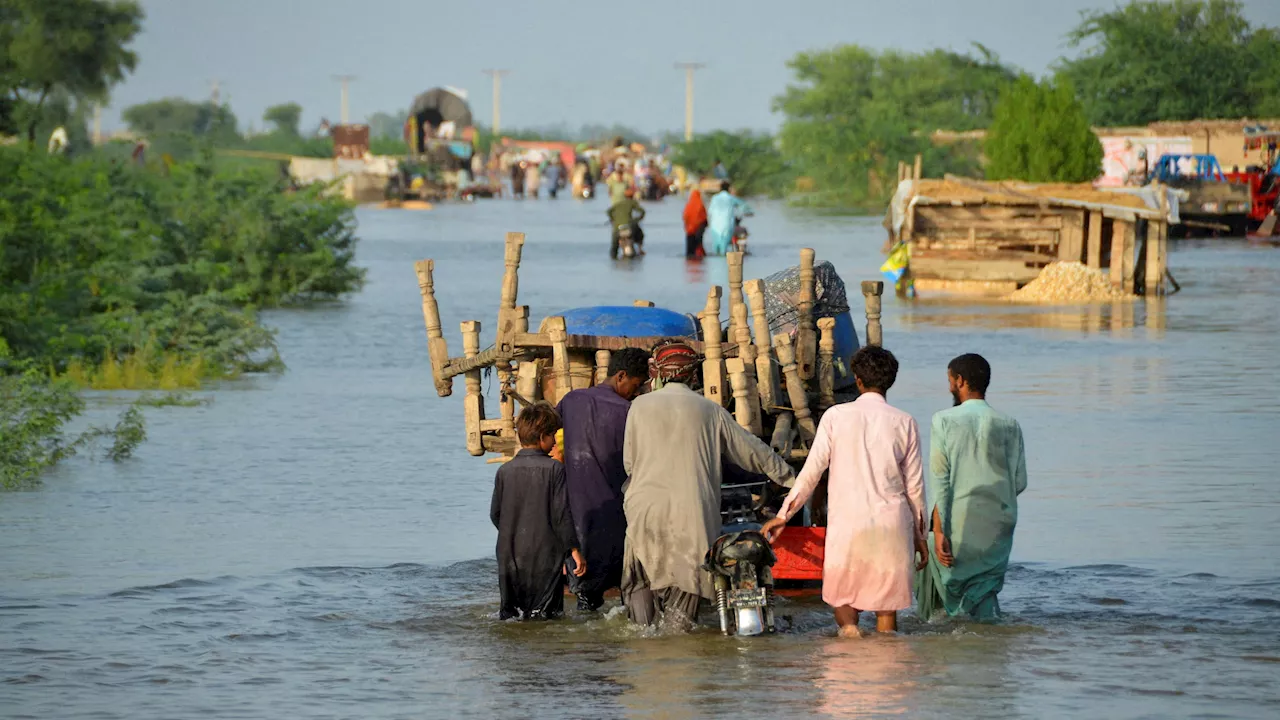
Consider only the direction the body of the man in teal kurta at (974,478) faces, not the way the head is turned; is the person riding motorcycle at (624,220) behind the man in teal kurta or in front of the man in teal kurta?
in front

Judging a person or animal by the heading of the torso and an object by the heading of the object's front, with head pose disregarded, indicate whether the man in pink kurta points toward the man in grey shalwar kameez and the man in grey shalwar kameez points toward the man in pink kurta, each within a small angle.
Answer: no

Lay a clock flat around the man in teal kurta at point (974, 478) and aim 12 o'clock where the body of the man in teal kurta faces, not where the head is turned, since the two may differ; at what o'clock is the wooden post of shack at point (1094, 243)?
The wooden post of shack is roughly at 12 o'clock from the man in teal kurta.

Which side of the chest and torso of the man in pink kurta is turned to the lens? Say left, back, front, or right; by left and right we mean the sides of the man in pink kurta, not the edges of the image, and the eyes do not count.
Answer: back

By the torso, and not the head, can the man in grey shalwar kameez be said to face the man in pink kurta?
no

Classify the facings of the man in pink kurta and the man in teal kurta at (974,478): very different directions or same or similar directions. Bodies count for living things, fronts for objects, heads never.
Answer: same or similar directions

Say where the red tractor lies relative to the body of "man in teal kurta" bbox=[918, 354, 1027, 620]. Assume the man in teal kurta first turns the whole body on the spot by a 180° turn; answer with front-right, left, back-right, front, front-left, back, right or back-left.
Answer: back

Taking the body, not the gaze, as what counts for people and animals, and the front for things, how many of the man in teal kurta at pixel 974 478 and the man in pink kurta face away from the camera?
2

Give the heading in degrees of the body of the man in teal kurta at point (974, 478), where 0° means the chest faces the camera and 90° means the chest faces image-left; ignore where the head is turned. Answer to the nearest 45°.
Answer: approximately 180°

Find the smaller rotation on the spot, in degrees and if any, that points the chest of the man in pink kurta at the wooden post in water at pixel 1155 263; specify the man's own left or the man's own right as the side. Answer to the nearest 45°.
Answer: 0° — they already face it

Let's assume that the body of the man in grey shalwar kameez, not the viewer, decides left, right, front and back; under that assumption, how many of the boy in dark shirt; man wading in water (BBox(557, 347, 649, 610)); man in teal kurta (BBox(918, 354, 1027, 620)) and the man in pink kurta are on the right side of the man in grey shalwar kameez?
2

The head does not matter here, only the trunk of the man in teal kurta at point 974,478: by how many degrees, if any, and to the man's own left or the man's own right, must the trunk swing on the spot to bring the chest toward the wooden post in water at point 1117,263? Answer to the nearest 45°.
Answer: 0° — they already face it

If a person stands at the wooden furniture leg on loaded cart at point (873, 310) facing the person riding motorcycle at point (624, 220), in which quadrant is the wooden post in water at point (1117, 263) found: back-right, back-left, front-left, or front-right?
front-right

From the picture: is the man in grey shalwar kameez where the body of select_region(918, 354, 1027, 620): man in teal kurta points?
no

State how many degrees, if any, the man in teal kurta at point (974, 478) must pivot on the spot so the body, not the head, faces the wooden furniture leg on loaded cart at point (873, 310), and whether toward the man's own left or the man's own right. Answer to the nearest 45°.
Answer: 0° — they already face it

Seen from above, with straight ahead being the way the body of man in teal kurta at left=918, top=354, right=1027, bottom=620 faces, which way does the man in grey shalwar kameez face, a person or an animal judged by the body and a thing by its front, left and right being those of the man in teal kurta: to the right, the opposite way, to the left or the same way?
the same way

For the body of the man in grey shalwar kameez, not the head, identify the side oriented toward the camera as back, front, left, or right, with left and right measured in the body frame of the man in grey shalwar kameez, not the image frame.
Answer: back

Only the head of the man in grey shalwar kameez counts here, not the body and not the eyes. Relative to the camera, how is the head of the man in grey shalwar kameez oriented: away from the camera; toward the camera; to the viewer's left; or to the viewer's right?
away from the camera

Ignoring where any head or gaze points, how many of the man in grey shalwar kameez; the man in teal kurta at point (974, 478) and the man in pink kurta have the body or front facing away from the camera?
3
